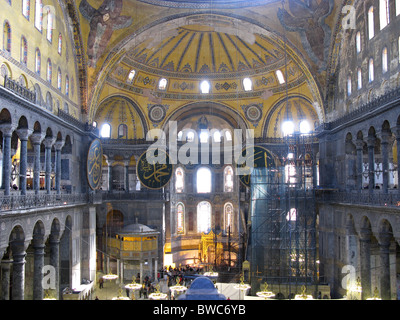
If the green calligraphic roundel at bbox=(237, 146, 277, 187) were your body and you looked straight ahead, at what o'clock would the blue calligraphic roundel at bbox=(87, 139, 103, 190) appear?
the blue calligraphic roundel at bbox=(87, 139, 103, 190) is roughly at 2 o'clock from the green calligraphic roundel at bbox=(237, 146, 277, 187).

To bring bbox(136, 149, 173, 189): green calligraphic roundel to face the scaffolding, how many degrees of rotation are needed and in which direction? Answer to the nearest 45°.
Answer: approximately 90° to its left

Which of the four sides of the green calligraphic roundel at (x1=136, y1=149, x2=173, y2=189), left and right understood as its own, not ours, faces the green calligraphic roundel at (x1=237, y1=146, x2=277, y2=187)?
left

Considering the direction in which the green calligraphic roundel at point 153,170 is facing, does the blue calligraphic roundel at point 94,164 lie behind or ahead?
ahead

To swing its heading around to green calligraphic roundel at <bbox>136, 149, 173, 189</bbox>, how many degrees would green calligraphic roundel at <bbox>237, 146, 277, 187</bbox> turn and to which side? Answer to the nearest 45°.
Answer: approximately 90° to its right

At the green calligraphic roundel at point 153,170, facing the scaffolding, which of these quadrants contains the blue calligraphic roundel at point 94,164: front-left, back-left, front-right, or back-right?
back-right

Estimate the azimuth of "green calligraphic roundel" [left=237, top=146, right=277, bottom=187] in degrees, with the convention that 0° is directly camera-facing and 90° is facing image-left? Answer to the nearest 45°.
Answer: approximately 0°

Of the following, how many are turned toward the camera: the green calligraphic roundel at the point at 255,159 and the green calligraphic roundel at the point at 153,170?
2
